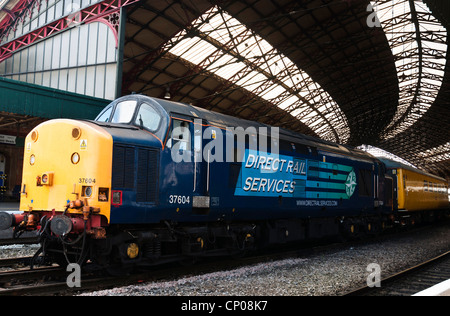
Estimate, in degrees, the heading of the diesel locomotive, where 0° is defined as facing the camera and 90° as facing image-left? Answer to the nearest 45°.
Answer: approximately 45°
